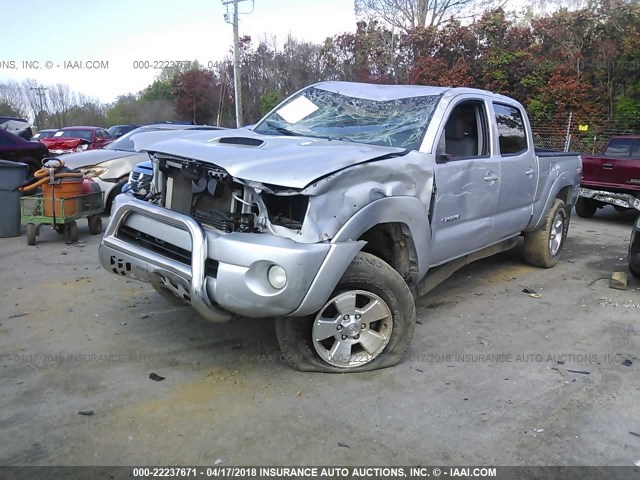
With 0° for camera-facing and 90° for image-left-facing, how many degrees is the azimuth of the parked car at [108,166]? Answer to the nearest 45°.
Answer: approximately 45°

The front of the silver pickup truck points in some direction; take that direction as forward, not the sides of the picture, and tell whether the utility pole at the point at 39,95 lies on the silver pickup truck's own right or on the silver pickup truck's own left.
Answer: on the silver pickup truck's own right

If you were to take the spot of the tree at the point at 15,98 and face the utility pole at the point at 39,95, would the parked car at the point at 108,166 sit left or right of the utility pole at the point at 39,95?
right

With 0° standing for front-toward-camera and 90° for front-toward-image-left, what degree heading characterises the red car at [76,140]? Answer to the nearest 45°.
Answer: approximately 45°

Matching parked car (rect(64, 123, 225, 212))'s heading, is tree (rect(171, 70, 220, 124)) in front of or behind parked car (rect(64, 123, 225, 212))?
behind

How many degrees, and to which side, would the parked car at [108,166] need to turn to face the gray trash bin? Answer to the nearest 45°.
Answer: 0° — it already faces it

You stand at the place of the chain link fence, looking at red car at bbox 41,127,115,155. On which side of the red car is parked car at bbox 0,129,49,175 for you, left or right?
left

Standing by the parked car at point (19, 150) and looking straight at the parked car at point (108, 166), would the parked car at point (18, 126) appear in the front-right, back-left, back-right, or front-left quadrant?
back-left

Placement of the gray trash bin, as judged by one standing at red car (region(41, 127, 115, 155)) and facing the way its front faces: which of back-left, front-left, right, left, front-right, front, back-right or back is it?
front-left

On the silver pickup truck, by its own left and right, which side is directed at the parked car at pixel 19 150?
right

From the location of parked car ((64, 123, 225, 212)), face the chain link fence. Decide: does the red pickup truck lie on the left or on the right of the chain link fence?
right
